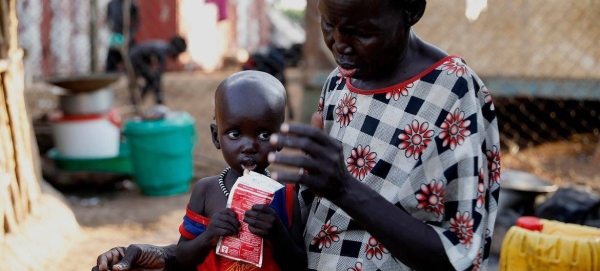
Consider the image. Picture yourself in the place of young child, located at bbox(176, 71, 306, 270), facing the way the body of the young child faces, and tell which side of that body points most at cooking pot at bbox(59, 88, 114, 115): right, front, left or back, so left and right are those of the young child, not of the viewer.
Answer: back

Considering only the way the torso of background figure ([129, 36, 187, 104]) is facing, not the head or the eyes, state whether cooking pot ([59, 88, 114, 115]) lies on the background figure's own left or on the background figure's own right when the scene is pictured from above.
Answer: on the background figure's own right

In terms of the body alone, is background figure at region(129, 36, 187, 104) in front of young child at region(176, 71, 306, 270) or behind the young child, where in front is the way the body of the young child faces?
behind

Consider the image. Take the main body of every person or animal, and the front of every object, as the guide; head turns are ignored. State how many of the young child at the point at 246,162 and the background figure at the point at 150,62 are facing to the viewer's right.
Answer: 1

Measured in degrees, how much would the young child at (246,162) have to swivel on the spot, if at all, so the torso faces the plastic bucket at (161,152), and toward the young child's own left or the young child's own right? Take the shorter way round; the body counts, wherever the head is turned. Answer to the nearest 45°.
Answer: approximately 180°

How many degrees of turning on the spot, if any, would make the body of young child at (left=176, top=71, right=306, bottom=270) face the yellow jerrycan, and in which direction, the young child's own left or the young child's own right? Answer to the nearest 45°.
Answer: approximately 135° to the young child's own left

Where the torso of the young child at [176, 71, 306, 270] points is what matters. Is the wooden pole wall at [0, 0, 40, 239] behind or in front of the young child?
behind

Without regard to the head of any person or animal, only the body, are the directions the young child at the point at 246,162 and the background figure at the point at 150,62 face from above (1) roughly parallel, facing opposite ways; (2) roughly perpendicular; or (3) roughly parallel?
roughly perpendicular

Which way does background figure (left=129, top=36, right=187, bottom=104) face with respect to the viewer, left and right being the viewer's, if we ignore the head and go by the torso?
facing to the right of the viewer

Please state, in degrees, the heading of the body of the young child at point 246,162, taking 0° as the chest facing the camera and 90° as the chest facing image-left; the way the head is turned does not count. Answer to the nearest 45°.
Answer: approximately 0°

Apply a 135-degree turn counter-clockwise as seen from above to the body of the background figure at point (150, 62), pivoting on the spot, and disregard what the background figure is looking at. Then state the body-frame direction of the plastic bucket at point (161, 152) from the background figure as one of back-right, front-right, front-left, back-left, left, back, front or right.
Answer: back-left
